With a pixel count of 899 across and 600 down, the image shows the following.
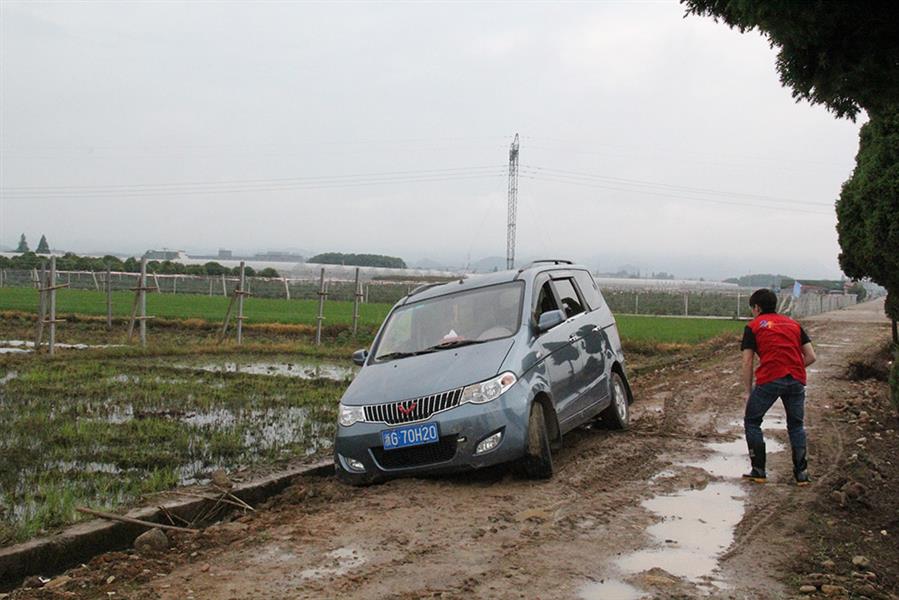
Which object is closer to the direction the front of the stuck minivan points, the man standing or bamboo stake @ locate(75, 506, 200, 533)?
the bamboo stake

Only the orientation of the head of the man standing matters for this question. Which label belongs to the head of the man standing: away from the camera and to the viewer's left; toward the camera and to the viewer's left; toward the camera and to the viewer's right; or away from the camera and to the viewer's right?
away from the camera and to the viewer's left

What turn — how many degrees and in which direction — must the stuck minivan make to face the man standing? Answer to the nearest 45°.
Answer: approximately 135° to its left

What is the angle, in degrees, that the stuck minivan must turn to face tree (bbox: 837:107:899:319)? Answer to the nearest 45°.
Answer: approximately 180°

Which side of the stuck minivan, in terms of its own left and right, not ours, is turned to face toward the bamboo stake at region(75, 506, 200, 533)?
front

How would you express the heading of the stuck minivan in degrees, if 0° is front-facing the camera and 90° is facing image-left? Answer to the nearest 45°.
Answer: approximately 45°

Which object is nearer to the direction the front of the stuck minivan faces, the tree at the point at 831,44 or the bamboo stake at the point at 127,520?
the bamboo stake
